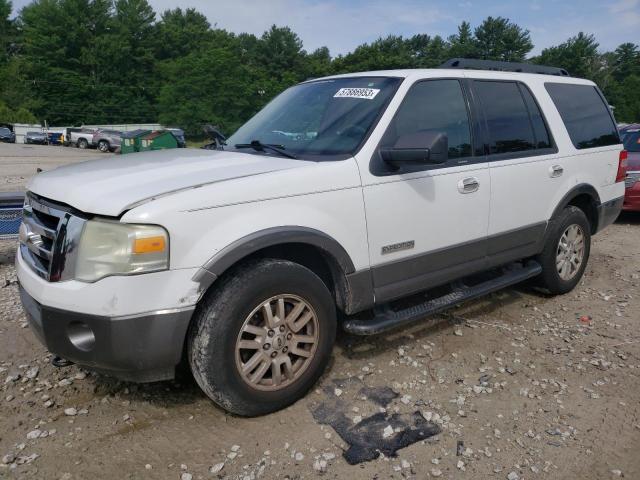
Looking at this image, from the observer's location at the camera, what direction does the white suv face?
facing the viewer and to the left of the viewer

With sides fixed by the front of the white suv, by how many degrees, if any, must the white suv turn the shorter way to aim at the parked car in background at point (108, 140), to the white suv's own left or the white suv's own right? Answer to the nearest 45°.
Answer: approximately 135° to the white suv's own right

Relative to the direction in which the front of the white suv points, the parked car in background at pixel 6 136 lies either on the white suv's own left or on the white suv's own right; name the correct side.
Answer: on the white suv's own right

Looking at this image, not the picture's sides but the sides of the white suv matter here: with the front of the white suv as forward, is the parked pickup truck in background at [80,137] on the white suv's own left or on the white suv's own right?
on the white suv's own right

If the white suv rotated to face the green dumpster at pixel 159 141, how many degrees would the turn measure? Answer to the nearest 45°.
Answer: approximately 135° to its right

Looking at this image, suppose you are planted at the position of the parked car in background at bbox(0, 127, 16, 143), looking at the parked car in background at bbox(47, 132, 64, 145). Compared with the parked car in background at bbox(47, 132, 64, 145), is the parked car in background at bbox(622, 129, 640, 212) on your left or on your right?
right

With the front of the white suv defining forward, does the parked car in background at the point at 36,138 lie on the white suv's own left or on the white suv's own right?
on the white suv's own right

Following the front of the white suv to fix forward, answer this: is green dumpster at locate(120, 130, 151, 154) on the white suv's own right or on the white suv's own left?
on the white suv's own right

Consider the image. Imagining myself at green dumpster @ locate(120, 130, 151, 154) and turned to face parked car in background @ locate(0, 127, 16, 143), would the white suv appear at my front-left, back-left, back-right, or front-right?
back-left

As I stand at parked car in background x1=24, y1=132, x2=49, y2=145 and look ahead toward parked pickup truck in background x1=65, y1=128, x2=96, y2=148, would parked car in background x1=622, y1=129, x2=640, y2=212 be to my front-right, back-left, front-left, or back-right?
front-right

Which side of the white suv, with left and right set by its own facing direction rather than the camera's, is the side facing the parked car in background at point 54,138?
right
